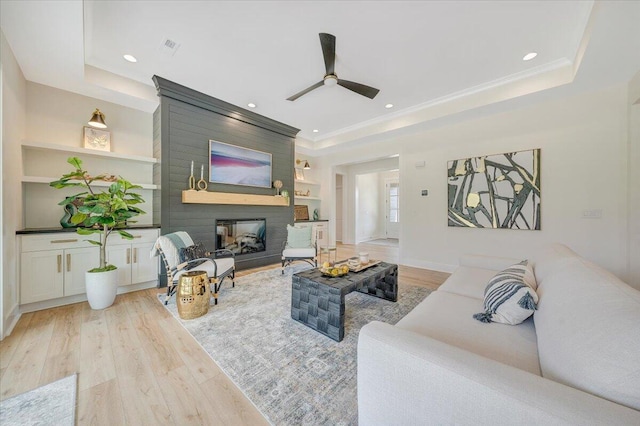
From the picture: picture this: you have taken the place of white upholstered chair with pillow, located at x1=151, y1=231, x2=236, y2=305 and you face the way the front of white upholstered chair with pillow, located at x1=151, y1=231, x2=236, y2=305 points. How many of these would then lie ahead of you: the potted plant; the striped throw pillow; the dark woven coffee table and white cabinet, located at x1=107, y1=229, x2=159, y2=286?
2

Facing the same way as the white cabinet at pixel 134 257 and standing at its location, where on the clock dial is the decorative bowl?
The decorative bowl is roughly at 11 o'clock from the white cabinet.

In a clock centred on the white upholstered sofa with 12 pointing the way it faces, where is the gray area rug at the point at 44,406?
The gray area rug is roughly at 11 o'clock from the white upholstered sofa.

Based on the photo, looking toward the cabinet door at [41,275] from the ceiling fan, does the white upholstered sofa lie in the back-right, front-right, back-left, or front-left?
back-left

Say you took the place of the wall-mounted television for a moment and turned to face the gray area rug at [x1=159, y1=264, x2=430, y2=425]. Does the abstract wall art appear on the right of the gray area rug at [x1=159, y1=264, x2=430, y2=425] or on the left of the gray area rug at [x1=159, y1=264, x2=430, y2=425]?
left

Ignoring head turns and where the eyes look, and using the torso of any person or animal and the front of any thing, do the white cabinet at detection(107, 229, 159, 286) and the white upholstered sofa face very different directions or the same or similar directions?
very different directions

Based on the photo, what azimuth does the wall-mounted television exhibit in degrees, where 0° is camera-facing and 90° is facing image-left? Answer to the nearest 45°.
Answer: approximately 315°

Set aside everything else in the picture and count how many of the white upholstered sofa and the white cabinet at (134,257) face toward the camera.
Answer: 1

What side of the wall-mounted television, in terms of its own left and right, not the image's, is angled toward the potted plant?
right
